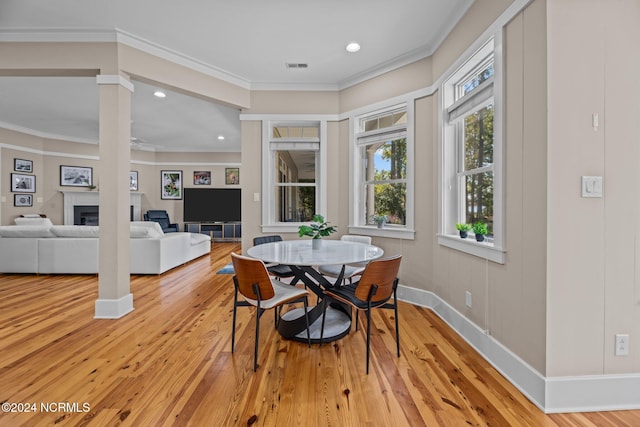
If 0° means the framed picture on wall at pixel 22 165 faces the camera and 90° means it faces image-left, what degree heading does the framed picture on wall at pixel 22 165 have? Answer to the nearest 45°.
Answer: approximately 315°

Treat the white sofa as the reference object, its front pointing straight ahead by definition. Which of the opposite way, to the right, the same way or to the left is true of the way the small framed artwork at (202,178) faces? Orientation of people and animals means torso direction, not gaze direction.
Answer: the opposite way

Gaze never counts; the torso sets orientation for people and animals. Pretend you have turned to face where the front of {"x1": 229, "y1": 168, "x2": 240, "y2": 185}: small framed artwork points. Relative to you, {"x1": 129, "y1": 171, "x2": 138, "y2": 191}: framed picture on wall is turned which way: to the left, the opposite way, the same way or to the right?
the same way

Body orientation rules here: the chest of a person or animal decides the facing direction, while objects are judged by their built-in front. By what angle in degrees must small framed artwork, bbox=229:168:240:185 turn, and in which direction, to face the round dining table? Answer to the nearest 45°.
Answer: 0° — it already faces it

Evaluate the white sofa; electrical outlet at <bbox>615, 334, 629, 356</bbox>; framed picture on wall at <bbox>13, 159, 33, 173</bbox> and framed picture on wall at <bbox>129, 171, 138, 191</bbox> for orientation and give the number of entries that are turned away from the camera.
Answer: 1

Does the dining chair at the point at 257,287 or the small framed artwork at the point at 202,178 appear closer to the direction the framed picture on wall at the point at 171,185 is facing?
the dining chair

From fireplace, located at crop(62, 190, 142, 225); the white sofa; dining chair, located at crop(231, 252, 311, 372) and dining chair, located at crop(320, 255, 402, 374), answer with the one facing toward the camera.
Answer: the fireplace

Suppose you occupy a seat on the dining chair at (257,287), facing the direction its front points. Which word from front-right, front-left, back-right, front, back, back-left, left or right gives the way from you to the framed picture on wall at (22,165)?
left

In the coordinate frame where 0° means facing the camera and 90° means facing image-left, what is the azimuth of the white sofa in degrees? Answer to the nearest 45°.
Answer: approximately 180°

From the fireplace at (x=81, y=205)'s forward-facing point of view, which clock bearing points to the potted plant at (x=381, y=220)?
The potted plant is roughly at 11 o'clock from the fireplace.

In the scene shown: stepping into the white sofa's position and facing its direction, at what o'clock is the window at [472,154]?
The window is roughly at 5 o'clock from the white sofa.

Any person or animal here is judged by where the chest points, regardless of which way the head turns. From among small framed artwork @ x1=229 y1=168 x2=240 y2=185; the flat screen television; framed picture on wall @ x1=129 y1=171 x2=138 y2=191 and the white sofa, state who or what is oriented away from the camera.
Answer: the white sofa

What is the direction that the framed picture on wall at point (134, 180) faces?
toward the camera

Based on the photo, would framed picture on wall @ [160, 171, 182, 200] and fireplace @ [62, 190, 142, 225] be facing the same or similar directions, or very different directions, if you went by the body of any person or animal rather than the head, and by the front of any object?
same or similar directions

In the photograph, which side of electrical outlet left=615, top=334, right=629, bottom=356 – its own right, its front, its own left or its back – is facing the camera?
front
